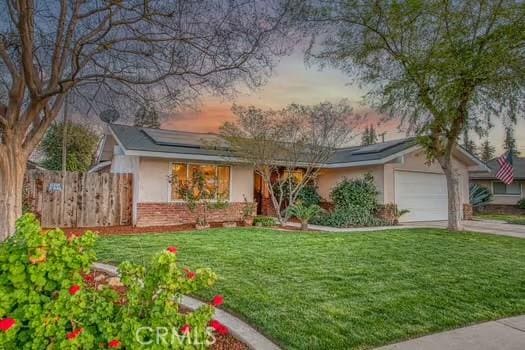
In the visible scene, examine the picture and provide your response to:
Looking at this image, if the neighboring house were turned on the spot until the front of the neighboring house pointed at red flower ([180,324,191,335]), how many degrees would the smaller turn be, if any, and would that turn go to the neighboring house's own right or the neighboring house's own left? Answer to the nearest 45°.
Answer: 0° — it already faces it

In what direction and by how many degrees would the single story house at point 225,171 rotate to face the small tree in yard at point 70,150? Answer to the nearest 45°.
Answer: approximately 135° to its right

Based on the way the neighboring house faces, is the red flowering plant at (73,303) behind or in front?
in front

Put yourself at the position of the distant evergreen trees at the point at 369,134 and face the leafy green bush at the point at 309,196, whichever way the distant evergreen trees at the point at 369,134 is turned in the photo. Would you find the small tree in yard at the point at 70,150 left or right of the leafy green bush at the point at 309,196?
right

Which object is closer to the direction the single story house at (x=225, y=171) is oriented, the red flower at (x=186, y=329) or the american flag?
the red flower

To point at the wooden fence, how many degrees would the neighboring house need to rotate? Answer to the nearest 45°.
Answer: approximately 45° to its right

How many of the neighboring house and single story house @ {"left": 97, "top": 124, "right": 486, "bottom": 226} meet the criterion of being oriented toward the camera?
2

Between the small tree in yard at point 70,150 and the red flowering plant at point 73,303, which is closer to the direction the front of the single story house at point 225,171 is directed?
the red flowering plant

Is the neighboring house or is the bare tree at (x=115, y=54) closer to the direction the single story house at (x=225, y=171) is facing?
the bare tree

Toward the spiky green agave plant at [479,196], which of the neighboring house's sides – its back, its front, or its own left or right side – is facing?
front

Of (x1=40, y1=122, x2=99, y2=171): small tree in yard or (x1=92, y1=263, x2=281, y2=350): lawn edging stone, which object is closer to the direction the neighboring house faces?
the lawn edging stone

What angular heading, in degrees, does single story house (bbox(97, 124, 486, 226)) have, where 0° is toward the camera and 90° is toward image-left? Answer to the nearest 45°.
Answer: approximately 0°
